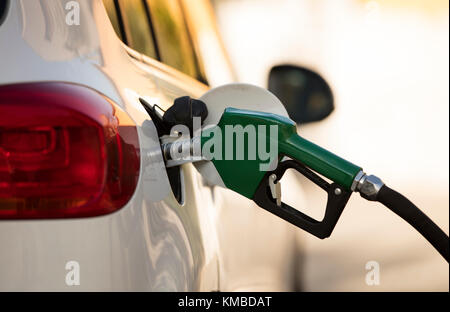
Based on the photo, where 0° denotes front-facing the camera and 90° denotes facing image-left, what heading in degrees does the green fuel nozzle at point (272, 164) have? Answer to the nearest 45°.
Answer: approximately 90°
